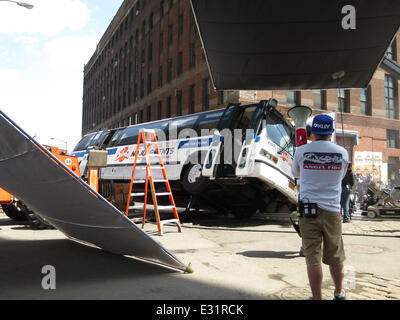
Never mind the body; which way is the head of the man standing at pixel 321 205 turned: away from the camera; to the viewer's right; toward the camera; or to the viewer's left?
away from the camera

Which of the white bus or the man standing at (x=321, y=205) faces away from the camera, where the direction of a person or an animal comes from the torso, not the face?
the man standing

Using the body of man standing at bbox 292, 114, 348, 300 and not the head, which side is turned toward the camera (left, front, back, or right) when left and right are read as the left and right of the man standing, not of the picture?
back

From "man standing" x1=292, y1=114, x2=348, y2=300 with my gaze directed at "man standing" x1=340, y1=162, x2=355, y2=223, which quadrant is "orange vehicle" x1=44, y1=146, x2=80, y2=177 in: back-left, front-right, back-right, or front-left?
front-left

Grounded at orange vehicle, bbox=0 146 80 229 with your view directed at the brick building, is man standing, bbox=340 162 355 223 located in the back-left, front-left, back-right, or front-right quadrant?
front-right

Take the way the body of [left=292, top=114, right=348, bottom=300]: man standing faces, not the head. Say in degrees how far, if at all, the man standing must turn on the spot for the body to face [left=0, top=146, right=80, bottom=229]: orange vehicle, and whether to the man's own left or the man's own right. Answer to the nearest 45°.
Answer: approximately 45° to the man's own left

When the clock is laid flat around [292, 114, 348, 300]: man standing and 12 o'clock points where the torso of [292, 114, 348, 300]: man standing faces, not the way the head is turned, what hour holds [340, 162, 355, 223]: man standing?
[340, 162, 355, 223]: man standing is roughly at 12 o'clock from [292, 114, 348, 300]: man standing.

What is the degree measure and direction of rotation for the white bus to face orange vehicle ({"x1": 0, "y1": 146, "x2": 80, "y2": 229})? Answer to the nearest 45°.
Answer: approximately 135° to its right

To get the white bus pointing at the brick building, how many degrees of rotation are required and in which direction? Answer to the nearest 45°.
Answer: approximately 135° to its left

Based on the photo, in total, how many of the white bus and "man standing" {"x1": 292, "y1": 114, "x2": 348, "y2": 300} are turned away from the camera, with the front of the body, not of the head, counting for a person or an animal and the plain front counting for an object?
1

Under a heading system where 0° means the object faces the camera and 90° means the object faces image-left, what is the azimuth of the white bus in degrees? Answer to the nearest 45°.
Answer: approximately 315°

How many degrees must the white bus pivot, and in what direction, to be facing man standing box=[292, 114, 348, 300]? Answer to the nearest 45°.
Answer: approximately 45° to its right

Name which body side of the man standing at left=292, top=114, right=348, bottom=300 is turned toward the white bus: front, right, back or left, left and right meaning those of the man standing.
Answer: front

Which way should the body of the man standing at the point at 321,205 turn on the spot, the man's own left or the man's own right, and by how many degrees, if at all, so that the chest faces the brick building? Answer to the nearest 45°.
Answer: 0° — they already face it

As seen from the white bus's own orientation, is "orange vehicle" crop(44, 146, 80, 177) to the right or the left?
on its right
